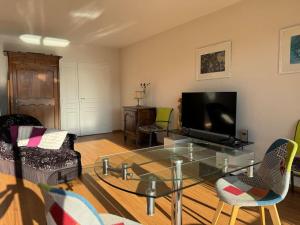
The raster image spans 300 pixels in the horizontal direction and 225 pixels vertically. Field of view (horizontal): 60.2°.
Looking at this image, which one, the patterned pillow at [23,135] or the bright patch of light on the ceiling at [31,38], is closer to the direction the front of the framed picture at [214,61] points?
the patterned pillow

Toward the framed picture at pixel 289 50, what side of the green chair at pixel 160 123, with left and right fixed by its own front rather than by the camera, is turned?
left

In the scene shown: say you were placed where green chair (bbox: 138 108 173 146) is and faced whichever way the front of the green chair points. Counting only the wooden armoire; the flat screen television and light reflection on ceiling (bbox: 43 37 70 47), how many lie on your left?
1

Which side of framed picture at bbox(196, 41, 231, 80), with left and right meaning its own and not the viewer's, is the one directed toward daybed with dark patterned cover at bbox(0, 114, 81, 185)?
front

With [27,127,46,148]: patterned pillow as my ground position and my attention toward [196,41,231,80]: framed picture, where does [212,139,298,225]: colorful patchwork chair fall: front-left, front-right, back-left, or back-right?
front-right

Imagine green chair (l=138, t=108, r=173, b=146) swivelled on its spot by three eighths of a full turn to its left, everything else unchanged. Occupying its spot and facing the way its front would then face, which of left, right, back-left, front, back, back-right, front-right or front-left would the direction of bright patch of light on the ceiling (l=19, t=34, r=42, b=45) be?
back

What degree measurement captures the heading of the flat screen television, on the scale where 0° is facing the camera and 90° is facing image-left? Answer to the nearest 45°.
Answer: approximately 45°

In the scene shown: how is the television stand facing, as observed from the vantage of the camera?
facing the viewer and to the left of the viewer

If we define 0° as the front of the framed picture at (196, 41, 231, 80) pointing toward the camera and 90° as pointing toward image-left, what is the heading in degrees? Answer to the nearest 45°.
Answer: approximately 45°

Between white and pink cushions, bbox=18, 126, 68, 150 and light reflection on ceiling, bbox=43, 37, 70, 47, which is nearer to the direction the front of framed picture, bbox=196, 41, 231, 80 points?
the white and pink cushions

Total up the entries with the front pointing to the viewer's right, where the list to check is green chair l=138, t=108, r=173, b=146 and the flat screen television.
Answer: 0
